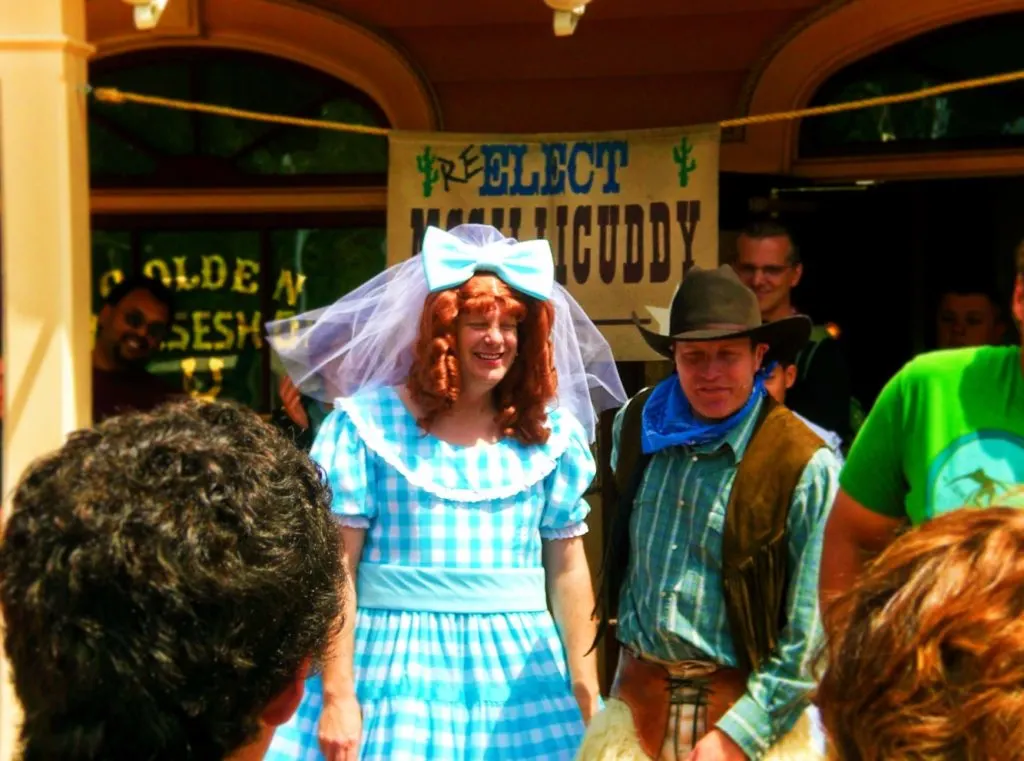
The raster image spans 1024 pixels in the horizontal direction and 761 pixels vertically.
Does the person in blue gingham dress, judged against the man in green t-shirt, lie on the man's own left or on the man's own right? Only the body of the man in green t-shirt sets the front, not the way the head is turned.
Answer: on the man's own right

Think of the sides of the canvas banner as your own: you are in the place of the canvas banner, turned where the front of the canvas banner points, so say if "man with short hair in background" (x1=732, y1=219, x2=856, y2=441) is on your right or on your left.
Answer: on your left

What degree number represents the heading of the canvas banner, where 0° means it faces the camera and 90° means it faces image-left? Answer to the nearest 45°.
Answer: approximately 0°

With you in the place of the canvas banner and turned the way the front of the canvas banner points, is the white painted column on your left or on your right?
on your right

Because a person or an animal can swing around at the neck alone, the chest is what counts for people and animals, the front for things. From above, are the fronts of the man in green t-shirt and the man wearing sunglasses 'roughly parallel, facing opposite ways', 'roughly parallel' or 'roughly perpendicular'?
roughly perpendicular
